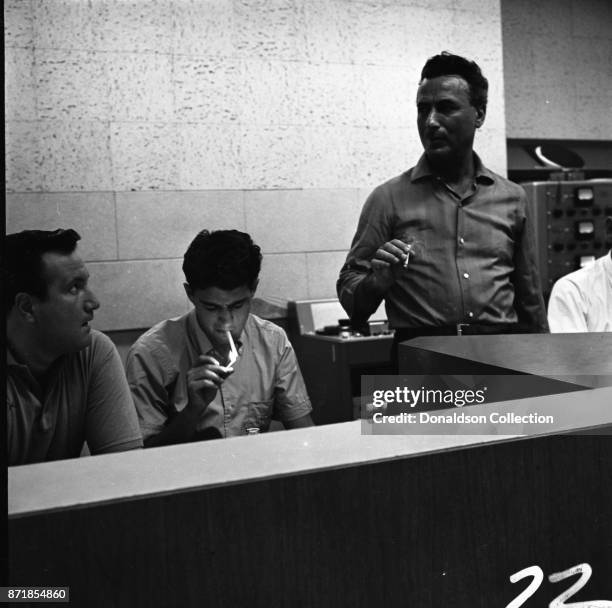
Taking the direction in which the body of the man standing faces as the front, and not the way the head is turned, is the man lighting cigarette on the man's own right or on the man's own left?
on the man's own right

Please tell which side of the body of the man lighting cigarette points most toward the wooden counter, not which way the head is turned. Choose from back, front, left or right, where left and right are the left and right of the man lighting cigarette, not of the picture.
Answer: front

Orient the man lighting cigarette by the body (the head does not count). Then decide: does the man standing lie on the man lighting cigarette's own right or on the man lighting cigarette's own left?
on the man lighting cigarette's own left

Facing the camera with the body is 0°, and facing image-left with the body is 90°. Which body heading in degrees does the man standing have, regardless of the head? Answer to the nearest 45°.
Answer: approximately 0°

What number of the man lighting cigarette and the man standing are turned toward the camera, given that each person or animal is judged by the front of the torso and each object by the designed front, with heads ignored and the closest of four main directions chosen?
2

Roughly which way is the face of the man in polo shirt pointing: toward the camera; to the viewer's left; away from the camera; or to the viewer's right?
to the viewer's right

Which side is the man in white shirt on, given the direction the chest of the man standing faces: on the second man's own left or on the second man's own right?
on the second man's own left

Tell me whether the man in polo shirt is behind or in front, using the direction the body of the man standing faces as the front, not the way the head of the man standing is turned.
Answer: in front

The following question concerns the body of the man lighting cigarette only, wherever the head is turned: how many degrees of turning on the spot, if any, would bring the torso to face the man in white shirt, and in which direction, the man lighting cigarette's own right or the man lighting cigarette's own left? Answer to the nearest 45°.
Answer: approximately 90° to the man lighting cigarette's own left

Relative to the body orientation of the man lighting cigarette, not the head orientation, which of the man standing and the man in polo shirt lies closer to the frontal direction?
the man in polo shirt

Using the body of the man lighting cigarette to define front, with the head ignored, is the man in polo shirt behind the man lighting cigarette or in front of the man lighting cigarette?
in front

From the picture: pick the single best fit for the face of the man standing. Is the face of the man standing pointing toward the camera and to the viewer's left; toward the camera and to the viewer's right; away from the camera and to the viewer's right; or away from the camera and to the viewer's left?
toward the camera and to the viewer's left

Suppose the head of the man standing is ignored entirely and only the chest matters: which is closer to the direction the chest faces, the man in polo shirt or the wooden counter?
the wooden counter

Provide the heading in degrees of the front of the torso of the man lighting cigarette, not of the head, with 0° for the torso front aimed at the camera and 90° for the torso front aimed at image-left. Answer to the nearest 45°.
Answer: approximately 0°
